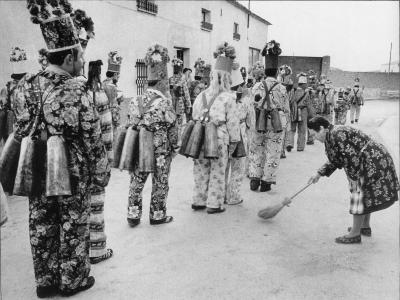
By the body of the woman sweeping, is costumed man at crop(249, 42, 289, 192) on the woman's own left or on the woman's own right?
on the woman's own right

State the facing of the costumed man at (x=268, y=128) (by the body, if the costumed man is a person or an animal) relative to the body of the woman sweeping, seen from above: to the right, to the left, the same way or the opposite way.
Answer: to the right

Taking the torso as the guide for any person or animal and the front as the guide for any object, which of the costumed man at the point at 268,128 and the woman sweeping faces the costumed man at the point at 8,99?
the woman sweeping

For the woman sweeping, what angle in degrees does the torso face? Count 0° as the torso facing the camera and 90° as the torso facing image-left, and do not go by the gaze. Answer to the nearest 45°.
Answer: approximately 90°

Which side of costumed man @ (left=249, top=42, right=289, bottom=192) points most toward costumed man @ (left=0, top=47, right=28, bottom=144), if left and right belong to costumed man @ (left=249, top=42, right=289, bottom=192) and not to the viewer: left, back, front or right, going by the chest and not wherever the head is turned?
left

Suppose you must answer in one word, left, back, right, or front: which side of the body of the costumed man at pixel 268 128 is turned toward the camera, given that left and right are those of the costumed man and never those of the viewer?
back

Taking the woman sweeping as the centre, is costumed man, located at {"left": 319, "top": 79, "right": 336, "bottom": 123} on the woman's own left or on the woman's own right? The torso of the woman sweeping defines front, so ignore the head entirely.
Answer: on the woman's own right

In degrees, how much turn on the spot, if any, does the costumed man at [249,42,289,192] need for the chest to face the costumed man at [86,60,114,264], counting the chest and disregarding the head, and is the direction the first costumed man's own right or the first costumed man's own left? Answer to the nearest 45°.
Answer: approximately 135° to the first costumed man's own left

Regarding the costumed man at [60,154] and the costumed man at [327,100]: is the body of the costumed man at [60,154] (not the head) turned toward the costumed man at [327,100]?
yes

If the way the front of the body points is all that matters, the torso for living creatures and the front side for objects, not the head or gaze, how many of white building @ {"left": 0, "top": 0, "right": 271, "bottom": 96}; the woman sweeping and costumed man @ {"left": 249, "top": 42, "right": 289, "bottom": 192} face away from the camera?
1

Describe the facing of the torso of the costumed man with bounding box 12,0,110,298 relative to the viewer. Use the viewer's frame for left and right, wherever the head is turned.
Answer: facing away from the viewer and to the right of the viewer

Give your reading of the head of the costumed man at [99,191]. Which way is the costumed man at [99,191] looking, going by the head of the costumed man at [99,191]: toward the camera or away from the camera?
away from the camera

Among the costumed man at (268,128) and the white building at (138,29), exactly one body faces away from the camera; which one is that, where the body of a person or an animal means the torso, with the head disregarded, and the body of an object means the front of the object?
the costumed man

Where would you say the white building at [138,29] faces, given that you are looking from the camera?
facing the viewer and to the right of the viewer

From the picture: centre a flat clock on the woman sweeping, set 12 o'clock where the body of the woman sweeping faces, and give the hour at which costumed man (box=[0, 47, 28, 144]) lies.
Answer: The costumed man is roughly at 12 o'clock from the woman sweeping.

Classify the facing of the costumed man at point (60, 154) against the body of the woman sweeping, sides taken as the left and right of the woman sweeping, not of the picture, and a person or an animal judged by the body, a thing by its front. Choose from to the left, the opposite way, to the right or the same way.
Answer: to the right

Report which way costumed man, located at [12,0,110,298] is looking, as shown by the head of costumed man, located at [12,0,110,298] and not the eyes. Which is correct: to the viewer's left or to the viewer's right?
to the viewer's right

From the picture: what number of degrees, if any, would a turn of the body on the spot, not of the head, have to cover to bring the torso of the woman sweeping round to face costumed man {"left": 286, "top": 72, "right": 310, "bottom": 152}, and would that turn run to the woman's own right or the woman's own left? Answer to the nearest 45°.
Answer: approximately 90° to the woman's own right

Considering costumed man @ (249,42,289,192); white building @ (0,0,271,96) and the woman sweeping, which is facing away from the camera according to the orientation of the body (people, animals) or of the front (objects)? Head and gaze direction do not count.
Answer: the costumed man

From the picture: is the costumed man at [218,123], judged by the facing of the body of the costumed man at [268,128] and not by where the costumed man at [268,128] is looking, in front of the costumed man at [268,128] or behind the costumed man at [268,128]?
behind

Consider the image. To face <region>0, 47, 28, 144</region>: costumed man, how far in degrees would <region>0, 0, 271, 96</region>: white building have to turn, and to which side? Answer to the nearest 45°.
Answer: approximately 45° to its right
